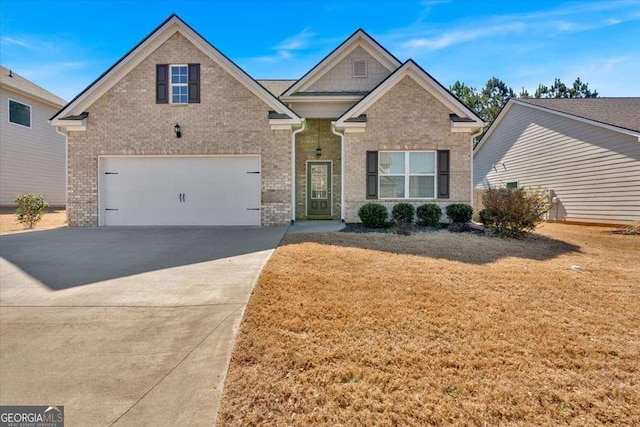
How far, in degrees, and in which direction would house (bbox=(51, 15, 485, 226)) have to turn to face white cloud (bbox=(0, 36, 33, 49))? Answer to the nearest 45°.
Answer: approximately 135° to its right

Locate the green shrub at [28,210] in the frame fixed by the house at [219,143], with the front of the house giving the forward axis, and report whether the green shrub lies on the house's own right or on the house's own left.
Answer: on the house's own right

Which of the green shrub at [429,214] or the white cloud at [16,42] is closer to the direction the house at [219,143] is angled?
the green shrub

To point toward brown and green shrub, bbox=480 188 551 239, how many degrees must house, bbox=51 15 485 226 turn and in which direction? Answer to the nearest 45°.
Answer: approximately 45° to its left

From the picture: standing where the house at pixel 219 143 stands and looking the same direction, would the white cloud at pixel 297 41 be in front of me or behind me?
behind

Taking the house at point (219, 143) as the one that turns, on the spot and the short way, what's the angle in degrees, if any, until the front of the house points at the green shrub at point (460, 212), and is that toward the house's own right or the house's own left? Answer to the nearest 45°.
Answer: approximately 90° to the house's own left

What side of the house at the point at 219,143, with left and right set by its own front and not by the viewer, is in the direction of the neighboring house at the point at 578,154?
left

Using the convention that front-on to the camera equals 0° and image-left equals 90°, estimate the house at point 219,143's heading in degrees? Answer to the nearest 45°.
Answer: approximately 0°
